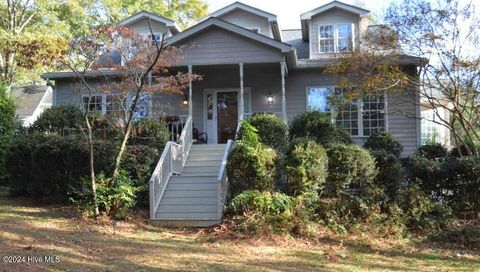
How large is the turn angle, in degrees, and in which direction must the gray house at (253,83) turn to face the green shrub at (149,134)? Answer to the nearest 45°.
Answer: approximately 45° to its right

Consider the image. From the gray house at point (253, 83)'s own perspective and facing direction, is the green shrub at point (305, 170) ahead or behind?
ahead

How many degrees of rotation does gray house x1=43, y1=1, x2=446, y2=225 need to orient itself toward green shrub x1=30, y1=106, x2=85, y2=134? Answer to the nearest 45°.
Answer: approximately 45° to its right

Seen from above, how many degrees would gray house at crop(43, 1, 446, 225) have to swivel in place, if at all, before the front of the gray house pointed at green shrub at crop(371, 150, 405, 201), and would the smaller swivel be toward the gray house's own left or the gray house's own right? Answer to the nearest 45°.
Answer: approximately 45° to the gray house's own left

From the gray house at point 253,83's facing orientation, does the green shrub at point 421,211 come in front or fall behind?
in front

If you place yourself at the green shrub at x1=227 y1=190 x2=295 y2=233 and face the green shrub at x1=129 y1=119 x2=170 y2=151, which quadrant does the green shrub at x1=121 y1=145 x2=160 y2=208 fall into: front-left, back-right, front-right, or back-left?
front-left

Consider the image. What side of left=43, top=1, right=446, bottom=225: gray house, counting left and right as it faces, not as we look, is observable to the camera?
front

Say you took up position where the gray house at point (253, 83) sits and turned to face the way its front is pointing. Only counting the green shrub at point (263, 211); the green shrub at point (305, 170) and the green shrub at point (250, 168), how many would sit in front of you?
3

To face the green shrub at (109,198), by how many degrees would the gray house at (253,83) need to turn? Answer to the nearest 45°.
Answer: approximately 45° to its right

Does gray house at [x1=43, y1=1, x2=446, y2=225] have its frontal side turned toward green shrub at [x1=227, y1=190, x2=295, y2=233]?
yes

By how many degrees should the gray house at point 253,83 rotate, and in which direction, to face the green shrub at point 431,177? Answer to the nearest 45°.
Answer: approximately 45° to its left

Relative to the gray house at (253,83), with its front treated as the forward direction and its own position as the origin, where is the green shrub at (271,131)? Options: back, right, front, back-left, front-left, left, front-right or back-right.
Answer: front
